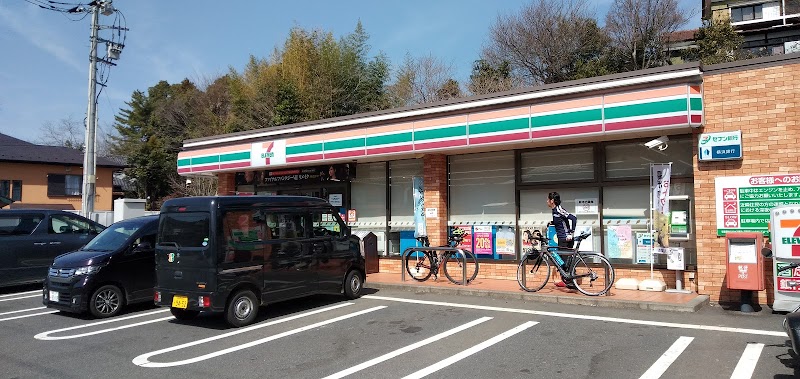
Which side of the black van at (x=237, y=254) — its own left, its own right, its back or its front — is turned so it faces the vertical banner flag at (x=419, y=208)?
front

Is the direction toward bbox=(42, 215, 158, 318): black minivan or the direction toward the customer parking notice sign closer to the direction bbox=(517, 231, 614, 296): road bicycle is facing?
the black minivan

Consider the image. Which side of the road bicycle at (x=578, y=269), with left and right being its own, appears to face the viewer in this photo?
left

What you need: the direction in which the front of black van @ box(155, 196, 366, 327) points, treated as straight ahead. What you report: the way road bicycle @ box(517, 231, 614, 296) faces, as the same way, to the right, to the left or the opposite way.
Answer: to the left

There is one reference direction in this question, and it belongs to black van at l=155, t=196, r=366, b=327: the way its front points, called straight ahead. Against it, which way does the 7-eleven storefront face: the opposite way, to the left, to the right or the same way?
the opposite way

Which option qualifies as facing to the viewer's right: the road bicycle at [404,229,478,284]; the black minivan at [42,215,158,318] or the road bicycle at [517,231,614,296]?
the road bicycle at [404,229,478,284]

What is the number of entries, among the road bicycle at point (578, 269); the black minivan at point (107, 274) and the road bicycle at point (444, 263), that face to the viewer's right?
1

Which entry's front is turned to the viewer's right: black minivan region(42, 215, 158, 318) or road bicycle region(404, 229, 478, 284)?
the road bicycle

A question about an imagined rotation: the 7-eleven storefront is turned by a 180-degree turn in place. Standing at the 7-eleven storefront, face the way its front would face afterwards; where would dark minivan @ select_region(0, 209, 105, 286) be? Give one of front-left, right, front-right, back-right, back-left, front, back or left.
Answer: back-left

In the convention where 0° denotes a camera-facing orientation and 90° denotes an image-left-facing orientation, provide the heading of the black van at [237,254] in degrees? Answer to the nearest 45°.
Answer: approximately 225°

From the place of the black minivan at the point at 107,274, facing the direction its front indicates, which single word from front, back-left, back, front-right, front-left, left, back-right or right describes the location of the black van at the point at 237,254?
left

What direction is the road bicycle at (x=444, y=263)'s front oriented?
to the viewer's right

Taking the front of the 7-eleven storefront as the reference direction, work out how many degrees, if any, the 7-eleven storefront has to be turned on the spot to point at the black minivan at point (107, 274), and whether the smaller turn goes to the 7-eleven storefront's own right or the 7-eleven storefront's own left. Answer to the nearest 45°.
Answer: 0° — it already faces it
